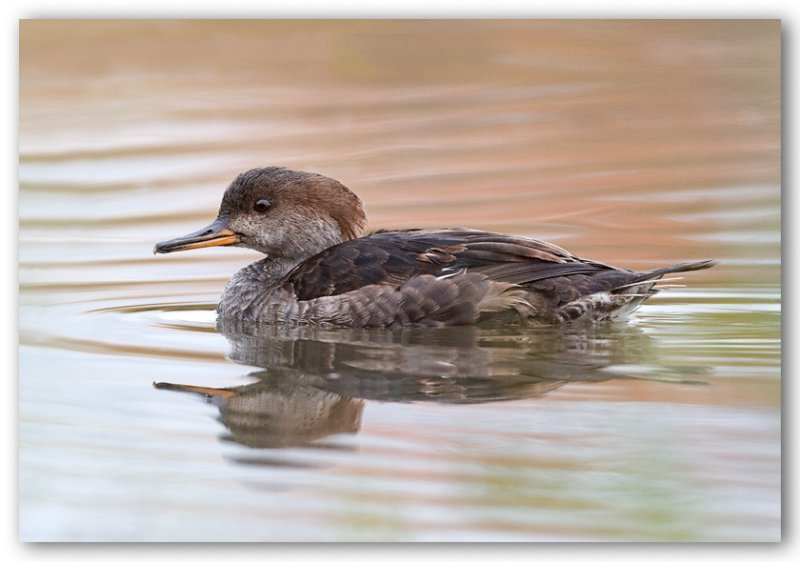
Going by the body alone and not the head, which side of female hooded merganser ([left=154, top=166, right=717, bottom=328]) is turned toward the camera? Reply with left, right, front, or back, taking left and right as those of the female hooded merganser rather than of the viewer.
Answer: left
